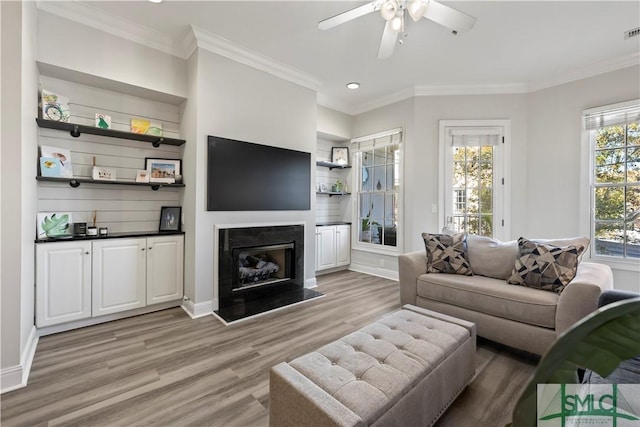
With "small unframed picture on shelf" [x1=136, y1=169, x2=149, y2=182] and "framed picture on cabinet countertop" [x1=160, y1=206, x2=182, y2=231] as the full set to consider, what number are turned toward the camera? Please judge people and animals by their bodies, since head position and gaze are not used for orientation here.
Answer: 2

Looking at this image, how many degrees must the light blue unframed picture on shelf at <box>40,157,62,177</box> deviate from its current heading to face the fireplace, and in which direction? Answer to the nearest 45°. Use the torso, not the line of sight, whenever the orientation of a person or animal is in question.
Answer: approximately 90° to its left

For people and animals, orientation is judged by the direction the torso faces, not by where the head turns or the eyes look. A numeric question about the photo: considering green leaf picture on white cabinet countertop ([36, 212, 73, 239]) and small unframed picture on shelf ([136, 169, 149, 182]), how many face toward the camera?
2

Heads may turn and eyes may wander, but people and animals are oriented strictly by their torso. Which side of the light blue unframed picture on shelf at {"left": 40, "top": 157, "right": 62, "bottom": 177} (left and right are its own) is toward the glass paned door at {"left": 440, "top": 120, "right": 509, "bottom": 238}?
left

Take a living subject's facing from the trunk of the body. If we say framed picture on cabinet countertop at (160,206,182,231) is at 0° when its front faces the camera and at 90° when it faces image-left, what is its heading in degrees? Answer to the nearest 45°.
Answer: approximately 0°

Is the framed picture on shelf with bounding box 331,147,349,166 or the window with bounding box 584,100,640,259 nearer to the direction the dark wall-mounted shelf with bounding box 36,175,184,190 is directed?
the window

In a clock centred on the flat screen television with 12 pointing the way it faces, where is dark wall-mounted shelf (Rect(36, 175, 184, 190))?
The dark wall-mounted shelf is roughly at 4 o'clock from the flat screen television.

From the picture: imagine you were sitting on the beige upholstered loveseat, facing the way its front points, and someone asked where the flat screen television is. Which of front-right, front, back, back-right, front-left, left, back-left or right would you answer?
front-right
